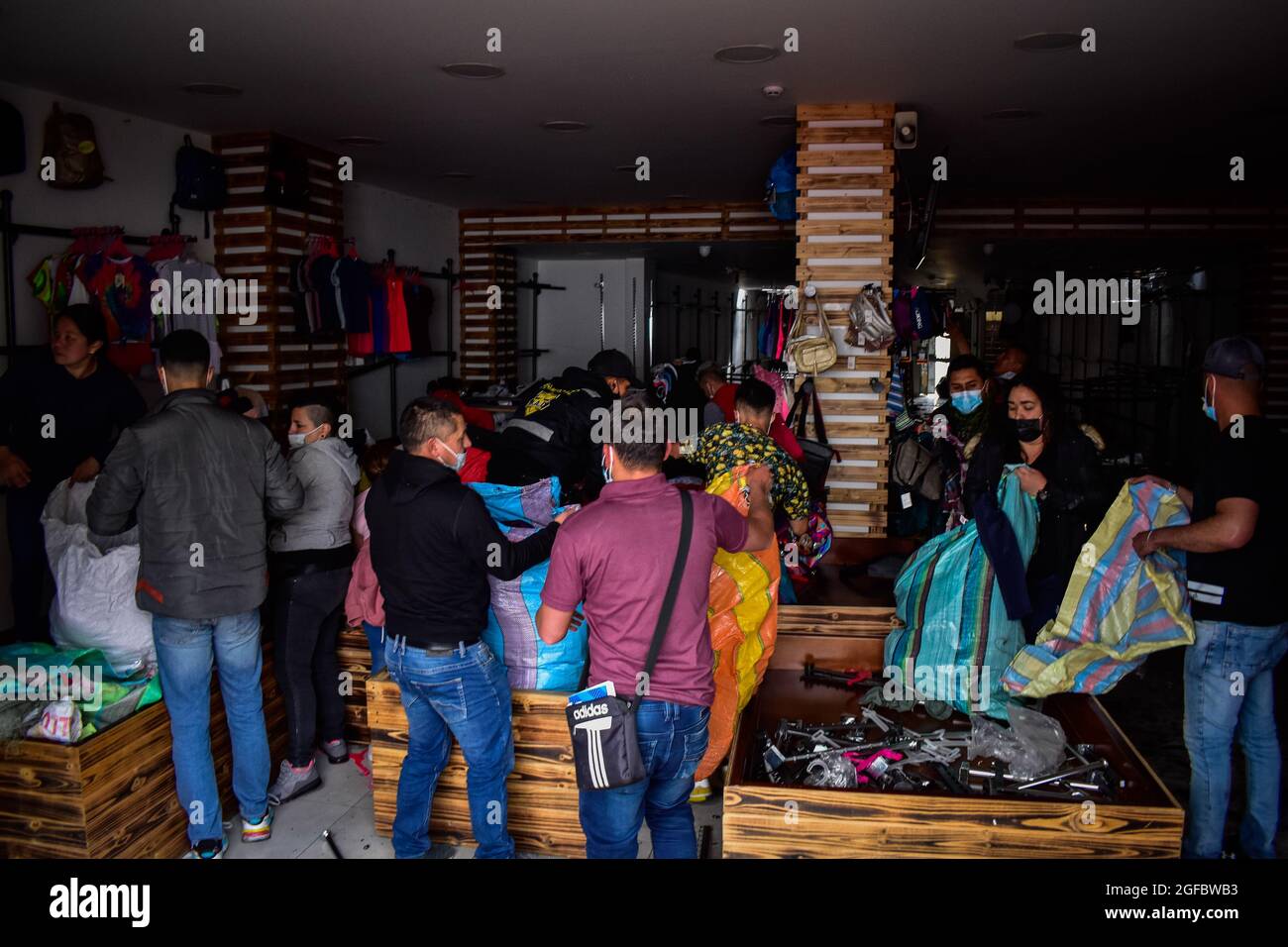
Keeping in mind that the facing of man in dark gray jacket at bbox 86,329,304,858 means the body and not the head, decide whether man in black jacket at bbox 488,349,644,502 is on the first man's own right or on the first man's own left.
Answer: on the first man's own right

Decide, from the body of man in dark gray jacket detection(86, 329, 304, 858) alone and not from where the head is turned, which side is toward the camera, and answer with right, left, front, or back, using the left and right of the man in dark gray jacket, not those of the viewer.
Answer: back

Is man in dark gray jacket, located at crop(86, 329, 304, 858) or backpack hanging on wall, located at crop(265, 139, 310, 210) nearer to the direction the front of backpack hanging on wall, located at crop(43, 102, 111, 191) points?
the man in dark gray jacket

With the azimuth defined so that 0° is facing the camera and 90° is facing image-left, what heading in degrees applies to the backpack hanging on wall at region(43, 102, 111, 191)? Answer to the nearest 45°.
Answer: approximately 315°

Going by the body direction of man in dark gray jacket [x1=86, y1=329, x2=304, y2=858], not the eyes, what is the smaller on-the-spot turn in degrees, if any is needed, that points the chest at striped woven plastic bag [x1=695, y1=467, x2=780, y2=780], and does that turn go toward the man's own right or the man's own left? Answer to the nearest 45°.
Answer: approximately 90° to the man's own right

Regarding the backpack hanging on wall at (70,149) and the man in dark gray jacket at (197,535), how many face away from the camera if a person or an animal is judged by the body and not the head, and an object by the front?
1
